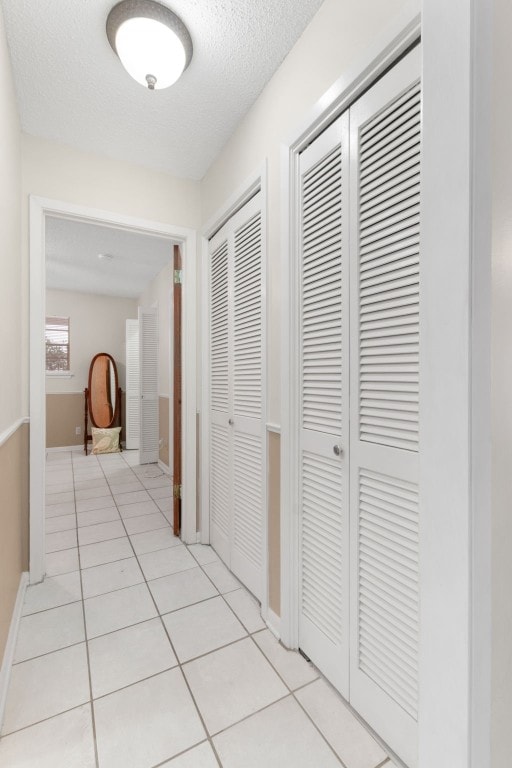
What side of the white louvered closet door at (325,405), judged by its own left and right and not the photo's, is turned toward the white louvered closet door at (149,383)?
right

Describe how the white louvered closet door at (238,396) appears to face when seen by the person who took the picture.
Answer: facing to the left of the viewer

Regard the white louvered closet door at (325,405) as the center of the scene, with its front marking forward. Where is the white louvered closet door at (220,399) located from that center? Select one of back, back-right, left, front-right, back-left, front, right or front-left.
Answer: right

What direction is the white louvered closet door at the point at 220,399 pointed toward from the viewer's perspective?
to the viewer's left

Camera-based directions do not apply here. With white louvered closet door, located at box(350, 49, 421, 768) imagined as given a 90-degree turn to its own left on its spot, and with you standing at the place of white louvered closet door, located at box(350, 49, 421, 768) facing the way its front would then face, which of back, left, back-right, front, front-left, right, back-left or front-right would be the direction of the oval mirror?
back

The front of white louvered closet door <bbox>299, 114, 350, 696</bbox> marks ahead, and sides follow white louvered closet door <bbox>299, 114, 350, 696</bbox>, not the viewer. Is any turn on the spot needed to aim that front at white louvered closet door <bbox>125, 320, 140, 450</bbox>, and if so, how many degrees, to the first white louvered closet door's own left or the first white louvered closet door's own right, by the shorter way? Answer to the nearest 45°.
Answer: approximately 90° to the first white louvered closet door's own right
